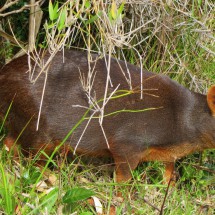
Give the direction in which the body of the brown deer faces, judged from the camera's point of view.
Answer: to the viewer's right

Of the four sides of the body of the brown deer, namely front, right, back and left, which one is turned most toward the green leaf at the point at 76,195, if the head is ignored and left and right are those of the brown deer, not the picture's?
right

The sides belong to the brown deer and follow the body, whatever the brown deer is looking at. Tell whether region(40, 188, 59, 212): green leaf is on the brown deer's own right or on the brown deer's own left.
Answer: on the brown deer's own right
